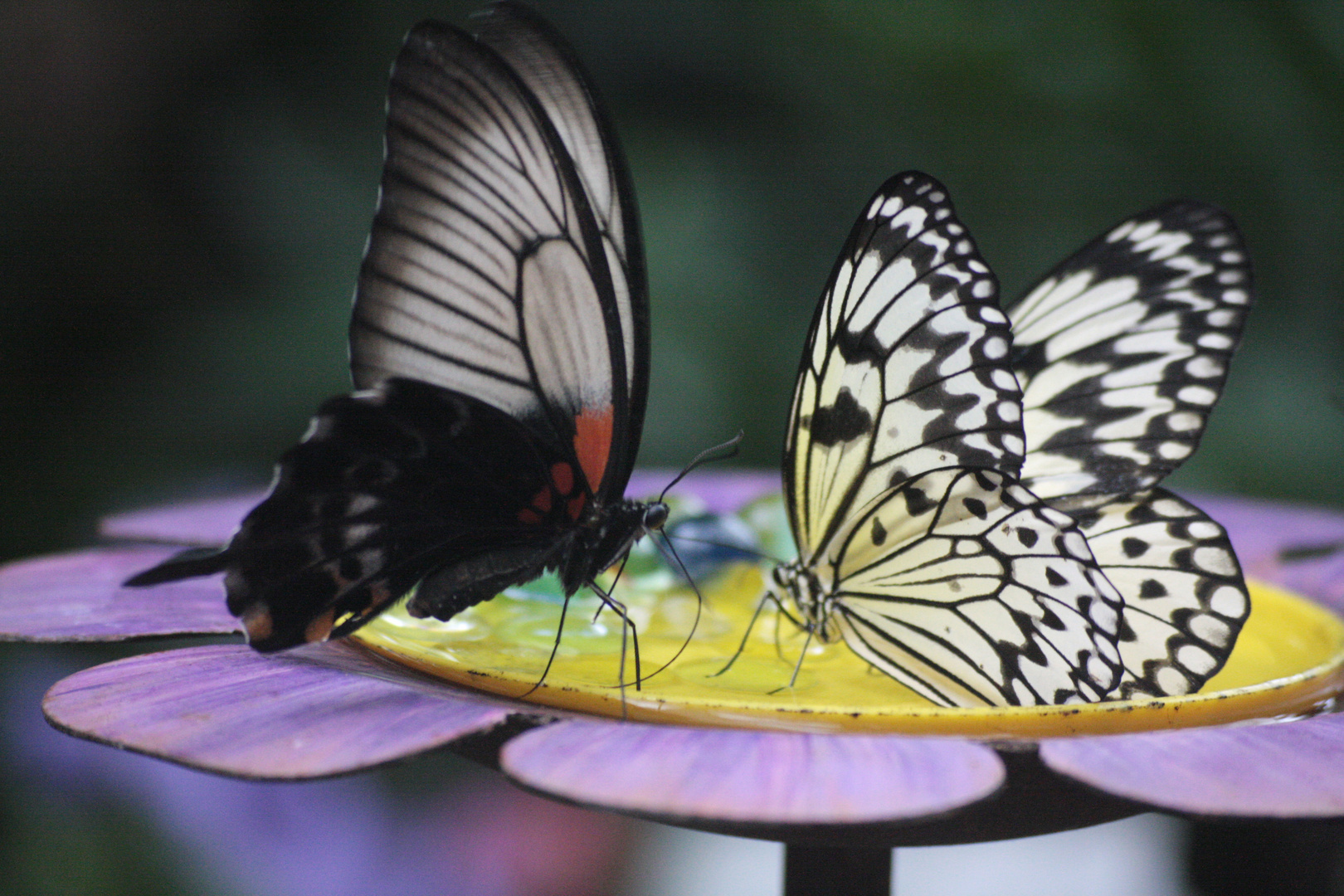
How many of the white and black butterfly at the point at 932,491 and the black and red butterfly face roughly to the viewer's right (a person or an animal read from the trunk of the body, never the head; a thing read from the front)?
1

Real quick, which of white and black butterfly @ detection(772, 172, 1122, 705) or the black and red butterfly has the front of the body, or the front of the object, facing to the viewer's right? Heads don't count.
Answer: the black and red butterfly

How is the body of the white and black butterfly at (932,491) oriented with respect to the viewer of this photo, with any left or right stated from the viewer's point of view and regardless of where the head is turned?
facing to the left of the viewer

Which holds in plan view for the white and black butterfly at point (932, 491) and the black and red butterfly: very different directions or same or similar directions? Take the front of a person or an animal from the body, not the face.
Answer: very different directions

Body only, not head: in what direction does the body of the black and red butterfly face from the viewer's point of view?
to the viewer's right
